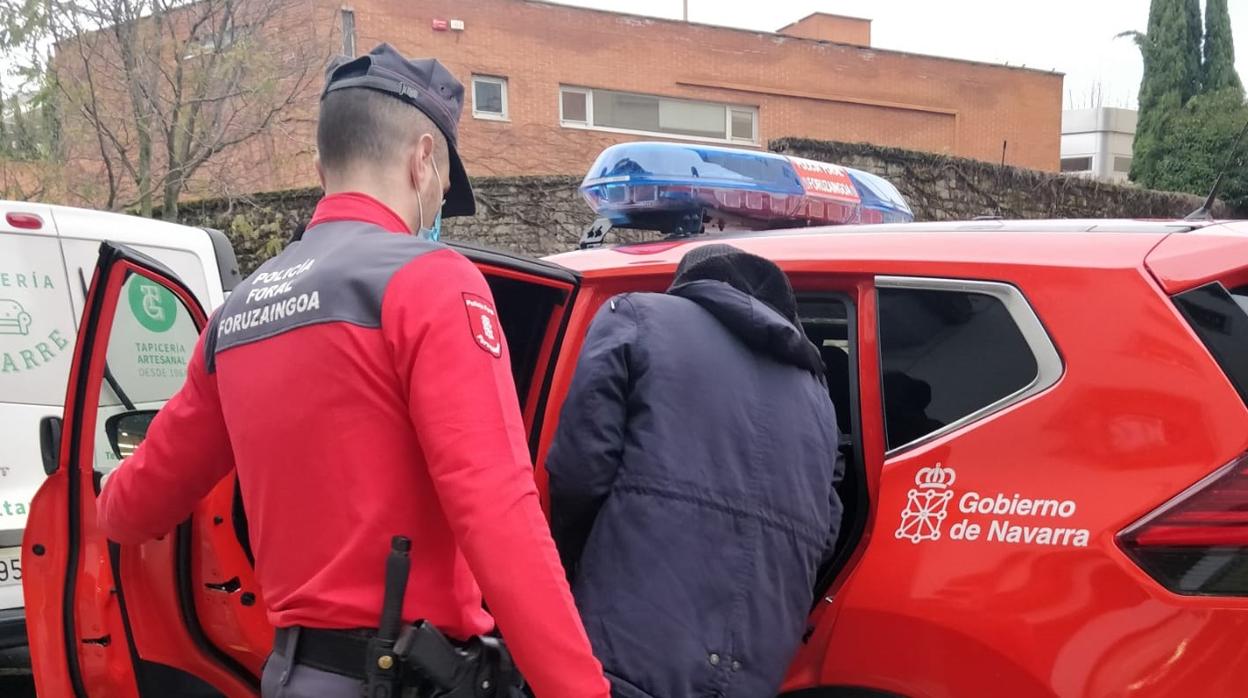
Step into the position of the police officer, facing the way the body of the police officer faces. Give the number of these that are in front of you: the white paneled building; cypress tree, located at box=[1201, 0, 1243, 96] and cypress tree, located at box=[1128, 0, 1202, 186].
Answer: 3

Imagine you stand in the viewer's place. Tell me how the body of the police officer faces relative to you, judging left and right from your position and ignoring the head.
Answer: facing away from the viewer and to the right of the viewer

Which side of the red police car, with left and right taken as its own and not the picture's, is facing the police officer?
left

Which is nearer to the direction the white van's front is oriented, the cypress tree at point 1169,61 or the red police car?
the cypress tree

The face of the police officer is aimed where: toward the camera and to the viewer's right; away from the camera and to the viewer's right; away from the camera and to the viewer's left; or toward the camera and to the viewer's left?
away from the camera and to the viewer's right

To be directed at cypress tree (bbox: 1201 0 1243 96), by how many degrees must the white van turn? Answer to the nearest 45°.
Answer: approximately 45° to its right

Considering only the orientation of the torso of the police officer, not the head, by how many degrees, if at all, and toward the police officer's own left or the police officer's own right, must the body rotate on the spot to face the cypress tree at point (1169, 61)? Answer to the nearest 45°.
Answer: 0° — they already face it

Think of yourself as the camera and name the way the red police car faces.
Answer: facing away from the viewer and to the left of the viewer

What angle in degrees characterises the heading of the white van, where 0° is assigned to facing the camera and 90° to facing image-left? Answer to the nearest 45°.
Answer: approximately 180°
